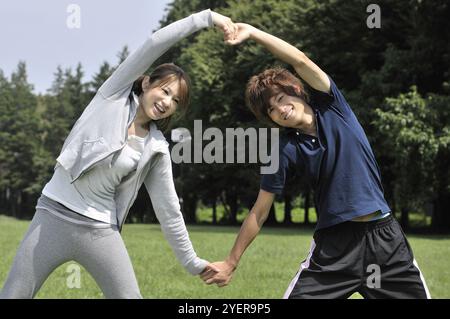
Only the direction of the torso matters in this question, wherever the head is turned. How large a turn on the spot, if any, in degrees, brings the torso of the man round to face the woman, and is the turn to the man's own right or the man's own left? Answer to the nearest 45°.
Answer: approximately 90° to the man's own right

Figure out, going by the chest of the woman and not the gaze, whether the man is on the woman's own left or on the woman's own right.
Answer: on the woman's own left

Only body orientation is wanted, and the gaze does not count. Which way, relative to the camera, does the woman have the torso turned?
toward the camera

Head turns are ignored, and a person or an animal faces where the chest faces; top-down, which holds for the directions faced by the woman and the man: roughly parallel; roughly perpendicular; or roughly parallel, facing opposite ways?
roughly parallel

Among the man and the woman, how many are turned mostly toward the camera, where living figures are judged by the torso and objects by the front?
2

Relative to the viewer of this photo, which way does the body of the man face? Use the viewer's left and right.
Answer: facing the viewer
